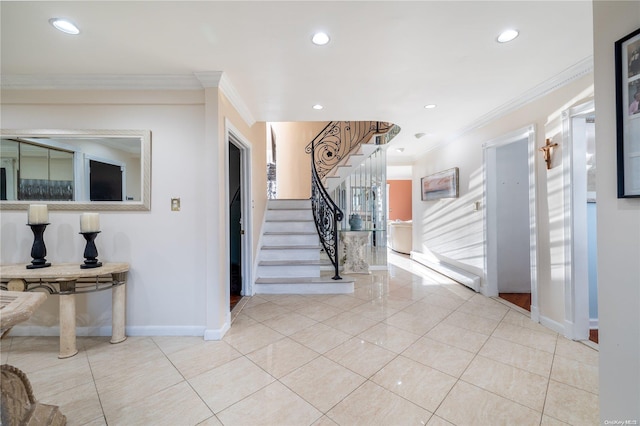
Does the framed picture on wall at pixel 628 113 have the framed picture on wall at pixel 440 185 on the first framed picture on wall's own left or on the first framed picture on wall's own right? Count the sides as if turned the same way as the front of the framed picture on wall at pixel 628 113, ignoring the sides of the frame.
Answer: on the first framed picture on wall's own right

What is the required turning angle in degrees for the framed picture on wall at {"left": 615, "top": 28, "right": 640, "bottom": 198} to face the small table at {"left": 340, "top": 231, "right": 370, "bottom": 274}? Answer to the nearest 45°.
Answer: approximately 90° to its right

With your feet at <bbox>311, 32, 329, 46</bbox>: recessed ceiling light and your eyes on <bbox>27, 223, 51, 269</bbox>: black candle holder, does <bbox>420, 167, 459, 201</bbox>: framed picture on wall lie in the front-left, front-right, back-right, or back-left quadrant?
back-right

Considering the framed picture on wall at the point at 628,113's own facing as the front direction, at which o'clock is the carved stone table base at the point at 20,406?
The carved stone table base is roughly at 12 o'clock from the framed picture on wall.

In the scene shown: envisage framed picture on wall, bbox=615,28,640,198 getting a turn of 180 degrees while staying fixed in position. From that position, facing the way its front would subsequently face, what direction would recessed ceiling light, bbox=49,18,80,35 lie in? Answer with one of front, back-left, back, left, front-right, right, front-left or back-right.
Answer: back

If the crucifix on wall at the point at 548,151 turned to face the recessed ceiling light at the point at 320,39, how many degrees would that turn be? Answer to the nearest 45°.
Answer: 0° — it already faces it

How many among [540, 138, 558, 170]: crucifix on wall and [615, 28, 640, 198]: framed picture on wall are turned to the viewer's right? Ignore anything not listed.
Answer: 0

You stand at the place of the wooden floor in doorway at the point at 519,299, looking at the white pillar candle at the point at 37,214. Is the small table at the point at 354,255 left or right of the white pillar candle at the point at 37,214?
right

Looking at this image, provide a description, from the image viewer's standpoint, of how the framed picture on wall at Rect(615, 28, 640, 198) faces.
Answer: facing the viewer and to the left of the viewer

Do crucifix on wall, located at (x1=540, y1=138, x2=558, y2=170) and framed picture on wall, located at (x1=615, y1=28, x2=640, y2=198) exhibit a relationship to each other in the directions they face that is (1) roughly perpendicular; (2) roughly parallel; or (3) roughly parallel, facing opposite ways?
roughly parallel

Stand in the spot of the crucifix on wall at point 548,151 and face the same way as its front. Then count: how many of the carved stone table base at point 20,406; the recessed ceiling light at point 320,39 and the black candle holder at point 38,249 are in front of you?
3

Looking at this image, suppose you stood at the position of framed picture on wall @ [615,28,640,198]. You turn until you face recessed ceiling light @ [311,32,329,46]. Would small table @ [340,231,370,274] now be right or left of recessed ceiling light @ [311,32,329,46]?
right

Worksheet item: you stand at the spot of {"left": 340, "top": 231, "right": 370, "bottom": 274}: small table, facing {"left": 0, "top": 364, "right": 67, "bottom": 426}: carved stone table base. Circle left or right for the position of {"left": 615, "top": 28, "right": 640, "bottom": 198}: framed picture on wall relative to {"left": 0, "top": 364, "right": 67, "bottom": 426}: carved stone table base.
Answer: left

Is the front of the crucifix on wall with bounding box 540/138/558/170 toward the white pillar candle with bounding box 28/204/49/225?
yes

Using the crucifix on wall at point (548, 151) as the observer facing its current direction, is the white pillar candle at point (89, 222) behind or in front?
in front

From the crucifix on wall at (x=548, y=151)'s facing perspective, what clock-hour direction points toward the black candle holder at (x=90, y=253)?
The black candle holder is roughly at 12 o'clock from the crucifix on wall.
